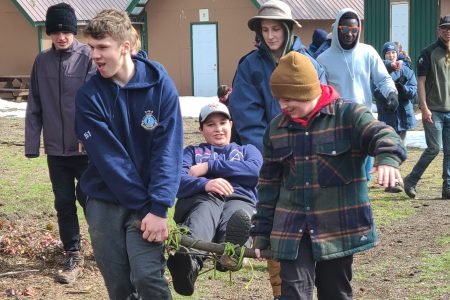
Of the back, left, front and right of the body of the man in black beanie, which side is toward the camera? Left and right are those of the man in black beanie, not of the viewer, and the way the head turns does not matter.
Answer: front

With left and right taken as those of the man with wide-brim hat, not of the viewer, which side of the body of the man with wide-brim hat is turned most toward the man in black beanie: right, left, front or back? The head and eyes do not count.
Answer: right

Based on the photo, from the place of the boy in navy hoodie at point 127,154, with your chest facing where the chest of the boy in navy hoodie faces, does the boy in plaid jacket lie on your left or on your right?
on your left

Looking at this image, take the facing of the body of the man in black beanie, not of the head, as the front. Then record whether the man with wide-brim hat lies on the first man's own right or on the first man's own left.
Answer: on the first man's own left

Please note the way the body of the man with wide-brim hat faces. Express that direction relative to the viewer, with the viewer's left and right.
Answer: facing the viewer

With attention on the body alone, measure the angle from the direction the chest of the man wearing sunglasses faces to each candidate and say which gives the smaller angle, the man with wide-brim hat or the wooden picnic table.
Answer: the man with wide-brim hat

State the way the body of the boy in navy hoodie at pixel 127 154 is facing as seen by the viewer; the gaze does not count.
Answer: toward the camera

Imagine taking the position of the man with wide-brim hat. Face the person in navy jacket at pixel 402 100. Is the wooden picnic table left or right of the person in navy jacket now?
left

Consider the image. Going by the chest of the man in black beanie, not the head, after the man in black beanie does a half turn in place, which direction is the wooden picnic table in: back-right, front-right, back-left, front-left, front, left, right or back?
front

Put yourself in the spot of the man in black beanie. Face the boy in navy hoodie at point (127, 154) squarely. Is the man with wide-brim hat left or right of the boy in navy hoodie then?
left
